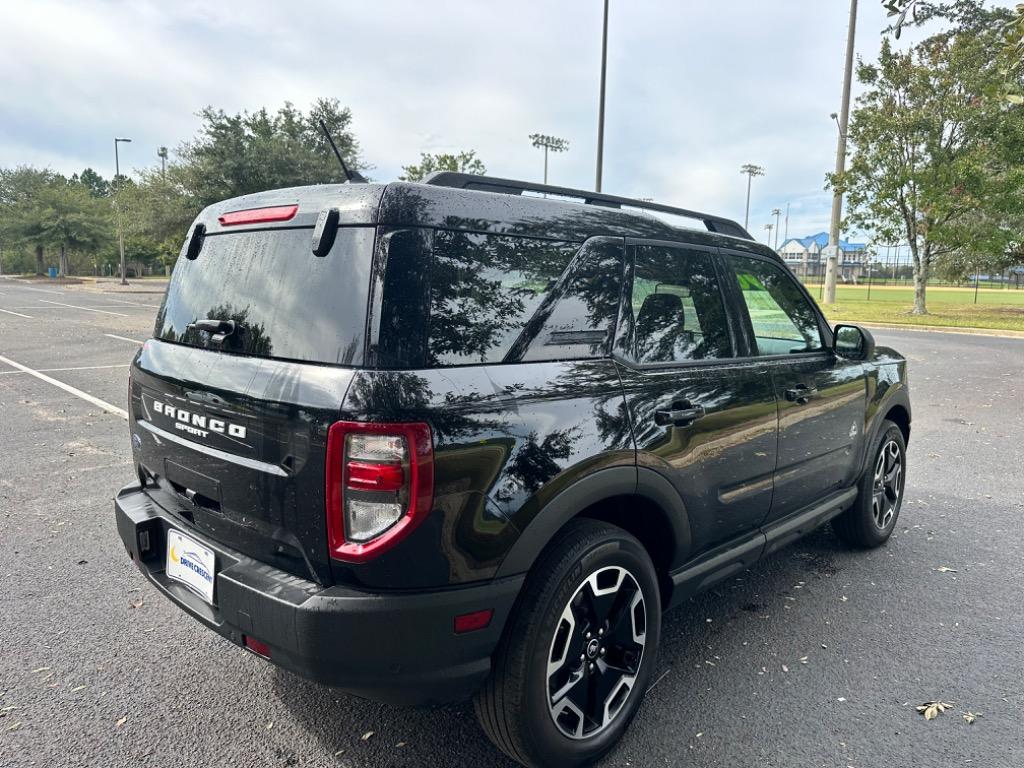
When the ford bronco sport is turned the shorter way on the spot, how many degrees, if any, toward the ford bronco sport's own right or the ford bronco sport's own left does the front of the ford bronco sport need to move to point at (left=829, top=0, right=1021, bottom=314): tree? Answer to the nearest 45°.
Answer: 0° — it already faces it

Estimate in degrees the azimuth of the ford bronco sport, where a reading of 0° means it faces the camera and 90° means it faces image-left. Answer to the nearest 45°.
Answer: approximately 225°

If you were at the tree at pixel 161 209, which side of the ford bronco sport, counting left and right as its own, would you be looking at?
left

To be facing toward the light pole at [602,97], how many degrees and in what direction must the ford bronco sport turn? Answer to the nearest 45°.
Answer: approximately 45° to its left
